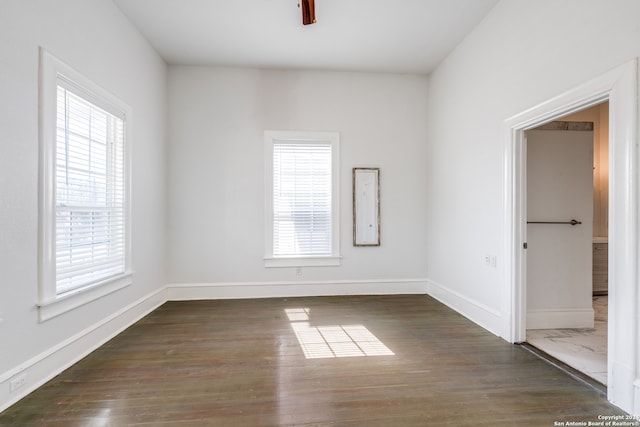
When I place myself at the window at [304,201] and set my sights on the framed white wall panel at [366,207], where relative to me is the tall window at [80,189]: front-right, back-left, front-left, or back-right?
back-right

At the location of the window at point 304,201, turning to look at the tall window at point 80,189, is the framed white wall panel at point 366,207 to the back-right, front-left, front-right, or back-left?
back-left

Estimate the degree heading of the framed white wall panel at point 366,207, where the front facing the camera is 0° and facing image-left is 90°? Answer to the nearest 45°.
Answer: approximately 0°

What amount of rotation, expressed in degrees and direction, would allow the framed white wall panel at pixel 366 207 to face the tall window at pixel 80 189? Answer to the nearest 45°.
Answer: approximately 45° to its right

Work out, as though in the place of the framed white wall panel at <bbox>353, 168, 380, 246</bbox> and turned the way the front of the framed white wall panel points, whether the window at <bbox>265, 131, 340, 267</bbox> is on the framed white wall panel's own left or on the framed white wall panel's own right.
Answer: on the framed white wall panel's own right

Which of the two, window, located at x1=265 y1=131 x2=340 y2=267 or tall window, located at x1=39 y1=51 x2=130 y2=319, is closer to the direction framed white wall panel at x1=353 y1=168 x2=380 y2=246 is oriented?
the tall window
